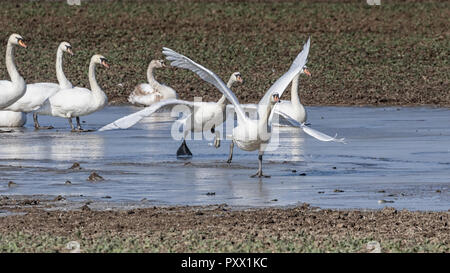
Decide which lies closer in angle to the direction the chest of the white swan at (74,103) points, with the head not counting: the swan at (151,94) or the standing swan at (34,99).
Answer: the swan

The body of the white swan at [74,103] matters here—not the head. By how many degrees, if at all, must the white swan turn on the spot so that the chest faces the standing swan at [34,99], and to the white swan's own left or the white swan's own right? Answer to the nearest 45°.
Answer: approximately 135° to the white swan's own left

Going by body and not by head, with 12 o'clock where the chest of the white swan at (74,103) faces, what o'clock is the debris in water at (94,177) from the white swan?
The debris in water is roughly at 3 o'clock from the white swan.

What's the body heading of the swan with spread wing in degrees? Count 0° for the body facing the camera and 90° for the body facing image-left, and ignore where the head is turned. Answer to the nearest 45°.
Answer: approximately 315°

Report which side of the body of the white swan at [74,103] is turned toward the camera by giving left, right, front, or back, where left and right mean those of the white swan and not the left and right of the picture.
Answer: right
